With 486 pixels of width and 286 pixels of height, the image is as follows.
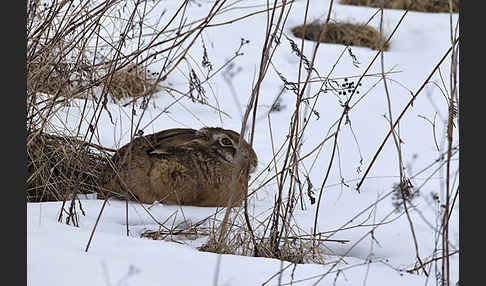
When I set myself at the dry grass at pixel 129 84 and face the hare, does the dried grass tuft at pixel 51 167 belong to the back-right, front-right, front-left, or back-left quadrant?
front-right

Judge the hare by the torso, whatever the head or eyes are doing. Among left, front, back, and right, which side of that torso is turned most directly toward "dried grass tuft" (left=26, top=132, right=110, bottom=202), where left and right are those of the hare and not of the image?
back

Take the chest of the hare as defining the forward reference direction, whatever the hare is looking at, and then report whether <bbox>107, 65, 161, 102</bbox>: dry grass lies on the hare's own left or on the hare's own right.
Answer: on the hare's own left

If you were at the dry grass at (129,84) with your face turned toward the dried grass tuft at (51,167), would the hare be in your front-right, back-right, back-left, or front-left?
front-left

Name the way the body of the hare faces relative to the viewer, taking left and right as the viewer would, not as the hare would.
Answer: facing to the right of the viewer
